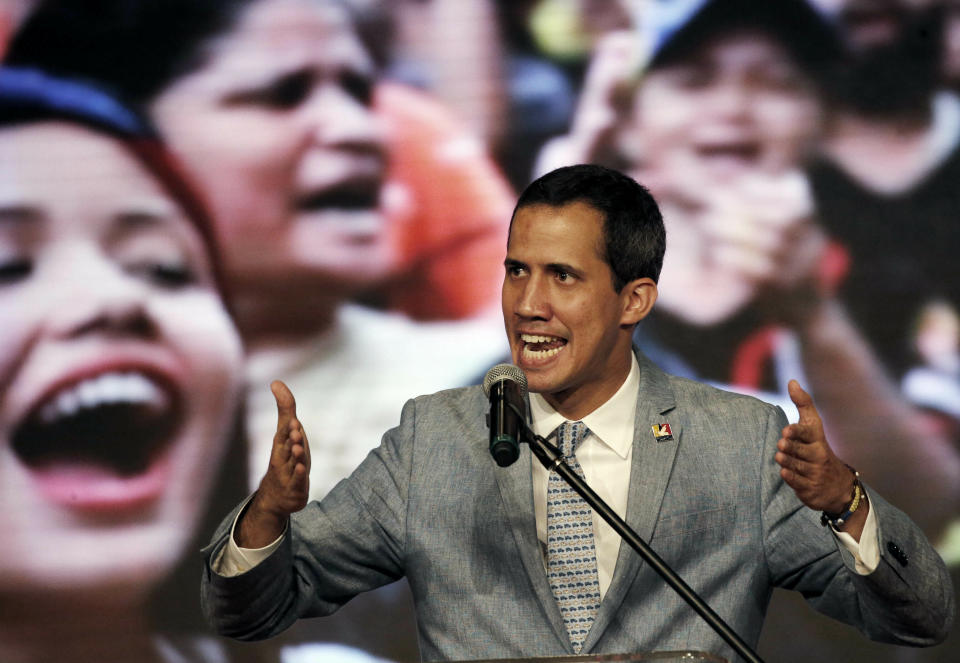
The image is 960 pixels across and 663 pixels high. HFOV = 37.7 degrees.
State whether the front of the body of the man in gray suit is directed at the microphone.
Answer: yes

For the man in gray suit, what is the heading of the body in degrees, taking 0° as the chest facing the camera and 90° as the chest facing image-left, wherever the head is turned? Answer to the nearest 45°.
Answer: approximately 0°

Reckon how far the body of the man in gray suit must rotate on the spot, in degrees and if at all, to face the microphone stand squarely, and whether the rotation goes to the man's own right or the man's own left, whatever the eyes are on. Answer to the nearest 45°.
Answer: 0° — they already face it
